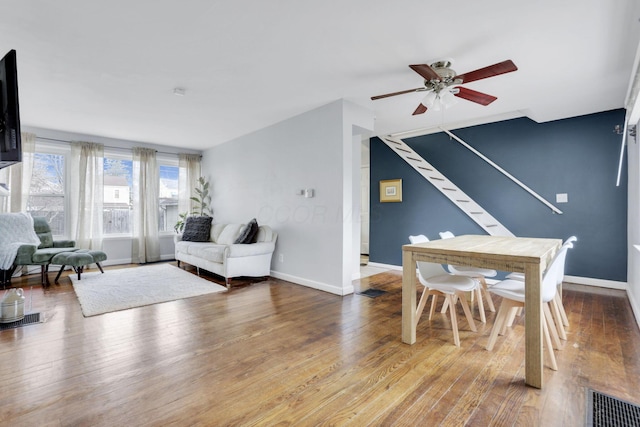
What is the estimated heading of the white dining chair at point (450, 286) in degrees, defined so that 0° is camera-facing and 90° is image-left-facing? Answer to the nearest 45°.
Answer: approximately 315°

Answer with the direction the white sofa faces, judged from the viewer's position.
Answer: facing the viewer and to the left of the viewer

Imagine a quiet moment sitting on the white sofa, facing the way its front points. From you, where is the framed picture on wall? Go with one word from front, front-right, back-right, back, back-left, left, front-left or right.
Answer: back-left

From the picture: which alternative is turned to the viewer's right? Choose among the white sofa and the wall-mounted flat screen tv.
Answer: the wall-mounted flat screen tv

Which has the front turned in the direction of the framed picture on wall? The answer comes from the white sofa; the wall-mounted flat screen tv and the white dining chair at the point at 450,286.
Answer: the wall-mounted flat screen tv

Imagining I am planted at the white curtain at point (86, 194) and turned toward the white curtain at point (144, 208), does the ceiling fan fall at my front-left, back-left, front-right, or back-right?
front-right

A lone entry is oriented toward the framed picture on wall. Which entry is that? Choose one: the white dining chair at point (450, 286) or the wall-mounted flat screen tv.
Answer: the wall-mounted flat screen tv

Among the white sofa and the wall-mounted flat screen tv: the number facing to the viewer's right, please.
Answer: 1

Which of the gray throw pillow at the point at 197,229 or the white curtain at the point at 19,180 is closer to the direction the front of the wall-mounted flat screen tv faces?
the gray throw pillow

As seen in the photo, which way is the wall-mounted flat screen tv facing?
to the viewer's right

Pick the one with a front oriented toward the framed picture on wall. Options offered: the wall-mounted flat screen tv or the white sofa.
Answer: the wall-mounted flat screen tv

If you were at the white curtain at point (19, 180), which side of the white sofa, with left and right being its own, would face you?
right

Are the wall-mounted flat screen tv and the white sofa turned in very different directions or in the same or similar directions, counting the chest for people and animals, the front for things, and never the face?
very different directions

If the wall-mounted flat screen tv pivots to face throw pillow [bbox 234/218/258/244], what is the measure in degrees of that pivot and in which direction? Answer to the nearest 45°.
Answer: approximately 45° to its left

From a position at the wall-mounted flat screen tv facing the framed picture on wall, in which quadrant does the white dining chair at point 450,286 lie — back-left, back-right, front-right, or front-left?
front-right
